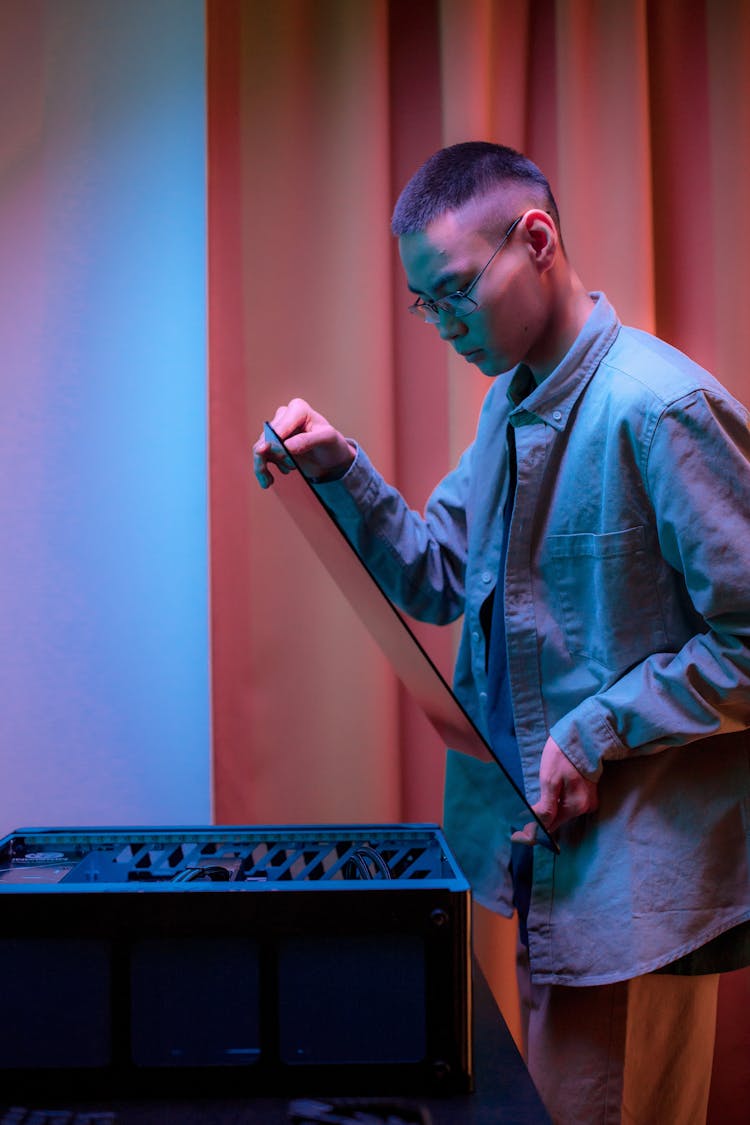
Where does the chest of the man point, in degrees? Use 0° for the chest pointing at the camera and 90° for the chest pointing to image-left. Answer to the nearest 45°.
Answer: approximately 45°
